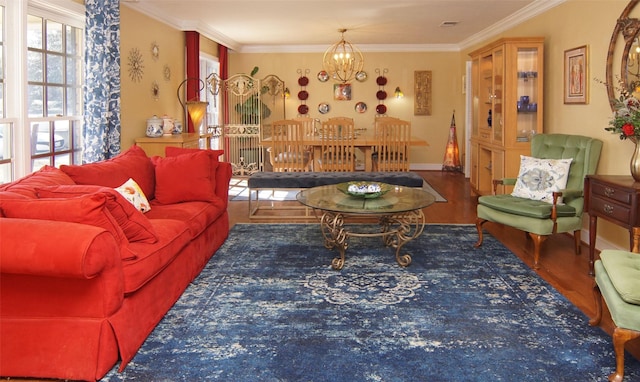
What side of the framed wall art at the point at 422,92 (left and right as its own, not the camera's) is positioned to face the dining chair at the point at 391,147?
front

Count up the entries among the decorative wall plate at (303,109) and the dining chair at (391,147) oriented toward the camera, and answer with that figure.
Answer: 1

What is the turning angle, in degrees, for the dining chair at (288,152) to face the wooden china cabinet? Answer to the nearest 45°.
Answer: approximately 135° to its right

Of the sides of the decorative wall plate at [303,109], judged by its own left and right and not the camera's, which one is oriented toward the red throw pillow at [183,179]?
front

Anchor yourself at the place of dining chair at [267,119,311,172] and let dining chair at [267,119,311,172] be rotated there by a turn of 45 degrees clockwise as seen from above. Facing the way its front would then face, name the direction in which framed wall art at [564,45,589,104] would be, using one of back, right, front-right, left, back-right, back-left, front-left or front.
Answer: right

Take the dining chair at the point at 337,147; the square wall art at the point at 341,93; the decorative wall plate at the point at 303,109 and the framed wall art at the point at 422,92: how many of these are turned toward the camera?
3

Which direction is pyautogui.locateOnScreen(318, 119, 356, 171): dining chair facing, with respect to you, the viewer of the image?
facing away from the viewer
